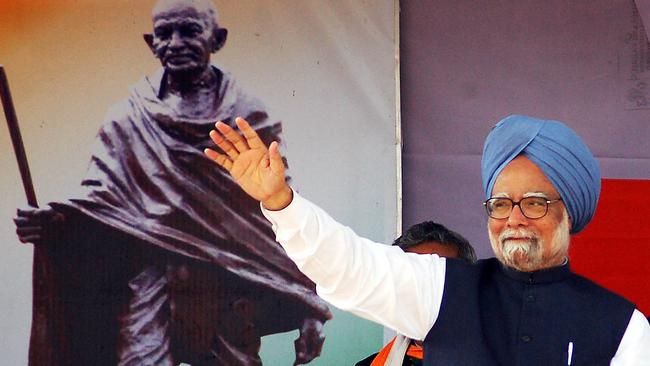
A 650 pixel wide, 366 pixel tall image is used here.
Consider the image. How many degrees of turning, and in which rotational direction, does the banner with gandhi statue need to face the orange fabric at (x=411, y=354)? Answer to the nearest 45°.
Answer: approximately 45° to its left

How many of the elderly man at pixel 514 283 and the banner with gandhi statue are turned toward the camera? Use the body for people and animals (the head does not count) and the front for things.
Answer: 2

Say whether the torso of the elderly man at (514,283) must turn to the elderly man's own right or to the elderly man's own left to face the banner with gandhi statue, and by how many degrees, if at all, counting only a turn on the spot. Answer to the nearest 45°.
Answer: approximately 135° to the elderly man's own right

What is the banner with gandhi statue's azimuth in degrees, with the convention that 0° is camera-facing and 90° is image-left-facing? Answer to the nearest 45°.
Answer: approximately 0°

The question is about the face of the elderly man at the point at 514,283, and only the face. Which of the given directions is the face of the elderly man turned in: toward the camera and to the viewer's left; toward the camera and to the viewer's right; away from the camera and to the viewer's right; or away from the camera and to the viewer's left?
toward the camera and to the viewer's left

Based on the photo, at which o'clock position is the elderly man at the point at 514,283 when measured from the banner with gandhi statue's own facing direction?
The elderly man is roughly at 11 o'clock from the banner with gandhi statue.
